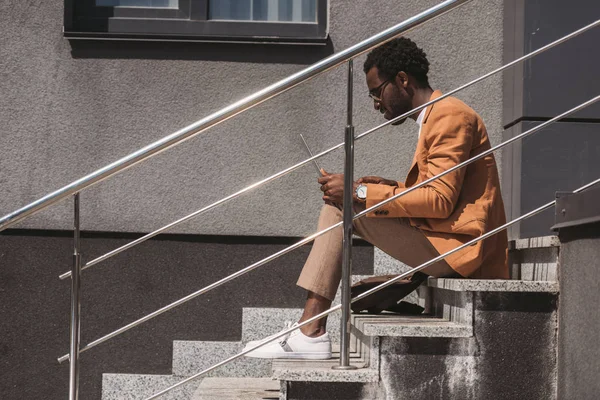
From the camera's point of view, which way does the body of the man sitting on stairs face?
to the viewer's left

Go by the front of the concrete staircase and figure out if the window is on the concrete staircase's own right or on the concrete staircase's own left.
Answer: on the concrete staircase's own right

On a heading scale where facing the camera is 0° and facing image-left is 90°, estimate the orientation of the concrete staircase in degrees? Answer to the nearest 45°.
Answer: approximately 90°

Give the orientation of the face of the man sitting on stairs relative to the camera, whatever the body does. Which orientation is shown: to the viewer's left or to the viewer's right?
to the viewer's left
